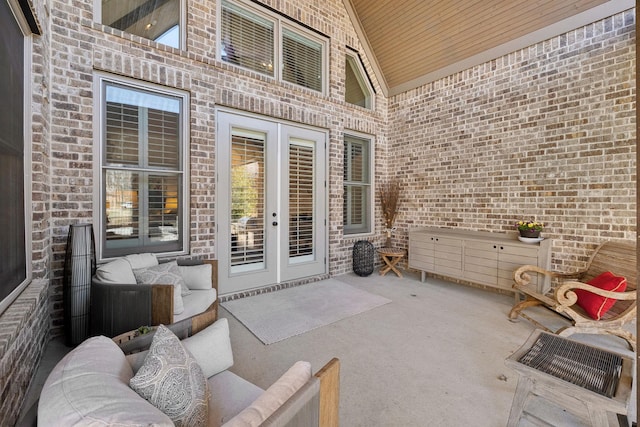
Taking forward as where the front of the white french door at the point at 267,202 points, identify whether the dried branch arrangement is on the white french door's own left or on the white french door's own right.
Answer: on the white french door's own left

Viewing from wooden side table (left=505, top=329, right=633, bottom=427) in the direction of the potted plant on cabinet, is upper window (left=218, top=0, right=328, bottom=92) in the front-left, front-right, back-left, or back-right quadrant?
front-left

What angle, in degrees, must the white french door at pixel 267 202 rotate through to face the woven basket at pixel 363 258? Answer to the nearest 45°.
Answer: approximately 45° to its left

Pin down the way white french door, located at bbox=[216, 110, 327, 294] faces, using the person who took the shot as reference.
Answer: facing the viewer and to the right of the viewer

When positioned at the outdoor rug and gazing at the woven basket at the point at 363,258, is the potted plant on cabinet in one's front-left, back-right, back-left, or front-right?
front-right

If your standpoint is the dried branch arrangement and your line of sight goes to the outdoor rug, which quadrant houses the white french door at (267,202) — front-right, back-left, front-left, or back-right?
front-right

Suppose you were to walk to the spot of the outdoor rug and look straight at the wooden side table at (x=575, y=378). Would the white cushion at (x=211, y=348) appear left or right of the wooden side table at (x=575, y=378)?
right

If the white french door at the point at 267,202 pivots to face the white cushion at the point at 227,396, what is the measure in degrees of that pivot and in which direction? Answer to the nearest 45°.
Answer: approximately 45° to its right

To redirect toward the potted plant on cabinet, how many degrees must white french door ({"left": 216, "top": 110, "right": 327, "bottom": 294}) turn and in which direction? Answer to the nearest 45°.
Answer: approximately 45° to its left
